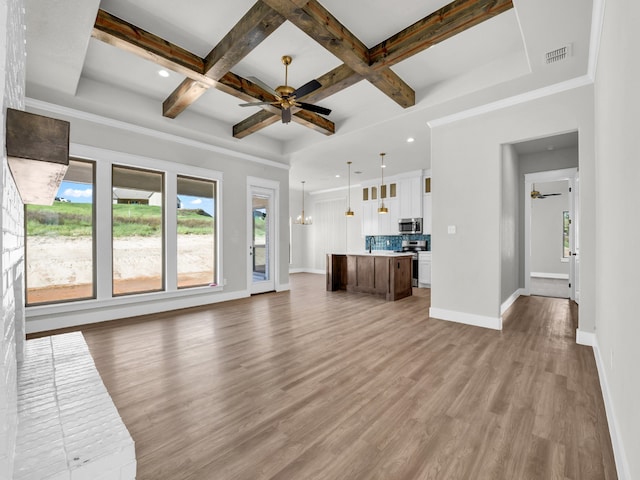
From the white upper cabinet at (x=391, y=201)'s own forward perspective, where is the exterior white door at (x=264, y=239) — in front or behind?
in front

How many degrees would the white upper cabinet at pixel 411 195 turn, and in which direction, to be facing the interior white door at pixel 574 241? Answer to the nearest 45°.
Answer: approximately 90° to its left

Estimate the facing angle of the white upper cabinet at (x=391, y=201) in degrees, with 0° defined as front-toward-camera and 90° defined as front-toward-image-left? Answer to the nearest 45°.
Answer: approximately 45°

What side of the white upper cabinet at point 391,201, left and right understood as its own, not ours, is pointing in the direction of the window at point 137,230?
front

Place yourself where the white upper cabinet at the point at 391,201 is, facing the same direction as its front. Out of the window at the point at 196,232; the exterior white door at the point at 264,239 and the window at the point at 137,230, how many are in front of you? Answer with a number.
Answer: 3

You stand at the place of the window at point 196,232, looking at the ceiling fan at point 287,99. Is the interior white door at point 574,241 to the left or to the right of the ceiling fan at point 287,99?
left

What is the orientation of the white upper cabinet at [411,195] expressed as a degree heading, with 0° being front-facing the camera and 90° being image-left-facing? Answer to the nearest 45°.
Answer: approximately 45°
